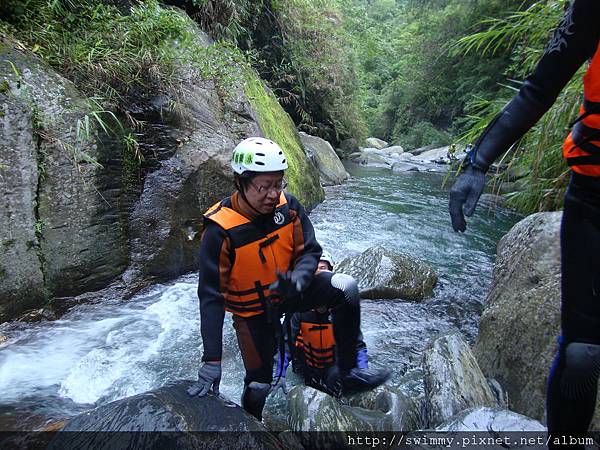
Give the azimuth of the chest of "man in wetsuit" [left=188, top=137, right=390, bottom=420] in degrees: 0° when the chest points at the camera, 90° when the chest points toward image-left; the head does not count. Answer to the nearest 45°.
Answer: approximately 315°

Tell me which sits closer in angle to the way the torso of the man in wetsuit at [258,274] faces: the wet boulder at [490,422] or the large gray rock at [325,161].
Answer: the wet boulder

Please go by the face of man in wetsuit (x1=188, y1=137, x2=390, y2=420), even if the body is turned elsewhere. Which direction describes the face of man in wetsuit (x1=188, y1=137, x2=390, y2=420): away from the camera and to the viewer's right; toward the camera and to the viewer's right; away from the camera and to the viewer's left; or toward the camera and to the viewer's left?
toward the camera and to the viewer's right

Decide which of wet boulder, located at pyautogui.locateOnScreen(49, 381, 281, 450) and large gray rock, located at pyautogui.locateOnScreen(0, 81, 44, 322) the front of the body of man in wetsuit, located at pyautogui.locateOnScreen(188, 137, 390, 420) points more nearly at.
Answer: the wet boulder

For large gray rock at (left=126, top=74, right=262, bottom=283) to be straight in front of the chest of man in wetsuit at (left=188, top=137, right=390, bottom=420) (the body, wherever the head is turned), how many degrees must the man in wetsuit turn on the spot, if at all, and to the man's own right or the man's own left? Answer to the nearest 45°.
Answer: approximately 180°

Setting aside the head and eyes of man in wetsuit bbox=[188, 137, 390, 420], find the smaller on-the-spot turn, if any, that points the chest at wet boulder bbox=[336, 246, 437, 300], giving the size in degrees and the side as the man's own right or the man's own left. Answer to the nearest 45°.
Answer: approximately 90° to the man's own left

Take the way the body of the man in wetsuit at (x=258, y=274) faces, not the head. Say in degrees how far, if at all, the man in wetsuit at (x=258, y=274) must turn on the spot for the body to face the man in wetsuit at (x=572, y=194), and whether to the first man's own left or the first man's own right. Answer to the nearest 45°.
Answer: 0° — they already face them

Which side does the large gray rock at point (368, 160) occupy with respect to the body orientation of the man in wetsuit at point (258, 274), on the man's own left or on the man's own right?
on the man's own left

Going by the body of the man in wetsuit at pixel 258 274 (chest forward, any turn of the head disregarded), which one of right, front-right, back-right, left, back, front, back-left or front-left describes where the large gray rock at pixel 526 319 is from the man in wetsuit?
front-left

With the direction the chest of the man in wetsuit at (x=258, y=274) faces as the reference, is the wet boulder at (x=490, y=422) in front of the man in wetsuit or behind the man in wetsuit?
in front

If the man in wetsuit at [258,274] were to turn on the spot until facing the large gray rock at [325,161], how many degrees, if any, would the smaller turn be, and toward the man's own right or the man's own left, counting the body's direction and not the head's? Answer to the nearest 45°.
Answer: approximately 135° to the man's own left

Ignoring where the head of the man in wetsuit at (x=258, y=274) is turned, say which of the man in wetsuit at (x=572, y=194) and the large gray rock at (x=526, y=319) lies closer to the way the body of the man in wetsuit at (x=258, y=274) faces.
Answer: the man in wetsuit
